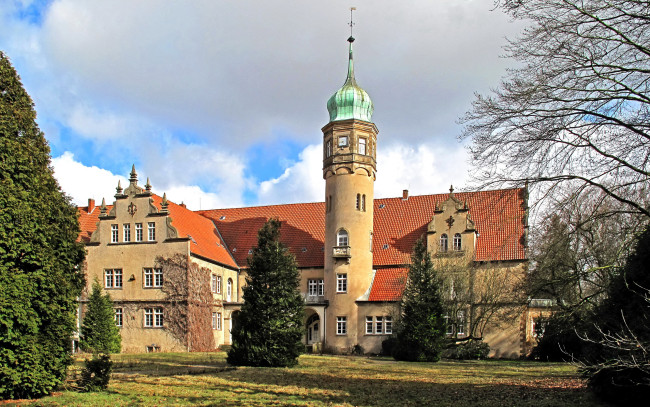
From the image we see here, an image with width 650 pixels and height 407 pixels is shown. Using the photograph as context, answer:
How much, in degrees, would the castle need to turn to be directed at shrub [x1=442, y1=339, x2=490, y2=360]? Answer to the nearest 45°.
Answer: approximately 45° to its left

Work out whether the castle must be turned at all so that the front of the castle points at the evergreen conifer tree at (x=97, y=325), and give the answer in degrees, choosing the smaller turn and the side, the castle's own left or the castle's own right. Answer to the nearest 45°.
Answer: approximately 45° to the castle's own right

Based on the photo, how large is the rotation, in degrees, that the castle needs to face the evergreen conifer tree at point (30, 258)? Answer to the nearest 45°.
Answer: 0° — it already faces it

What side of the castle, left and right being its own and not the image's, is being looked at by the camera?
front

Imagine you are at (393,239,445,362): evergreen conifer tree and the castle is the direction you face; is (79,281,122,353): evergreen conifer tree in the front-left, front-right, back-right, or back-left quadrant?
front-left

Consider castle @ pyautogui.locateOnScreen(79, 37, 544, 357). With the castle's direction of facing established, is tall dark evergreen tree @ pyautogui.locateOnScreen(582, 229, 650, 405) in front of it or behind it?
in front

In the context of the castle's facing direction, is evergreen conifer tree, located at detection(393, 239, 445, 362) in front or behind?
in front

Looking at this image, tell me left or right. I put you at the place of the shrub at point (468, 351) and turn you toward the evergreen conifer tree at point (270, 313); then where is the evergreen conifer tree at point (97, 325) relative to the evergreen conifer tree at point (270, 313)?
right

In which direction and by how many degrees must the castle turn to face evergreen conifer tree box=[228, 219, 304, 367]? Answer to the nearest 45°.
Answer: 0° — it already faces it
